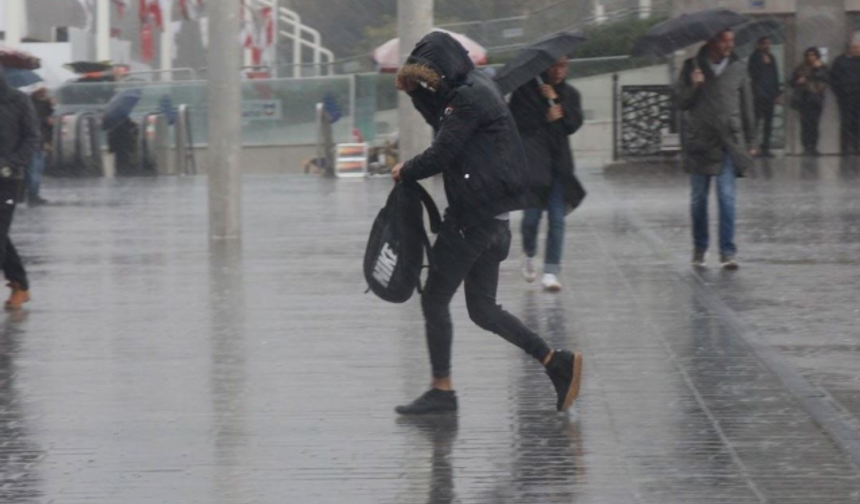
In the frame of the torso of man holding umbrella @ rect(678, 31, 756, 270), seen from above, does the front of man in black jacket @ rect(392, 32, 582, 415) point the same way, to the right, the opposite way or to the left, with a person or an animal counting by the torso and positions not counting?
to the right

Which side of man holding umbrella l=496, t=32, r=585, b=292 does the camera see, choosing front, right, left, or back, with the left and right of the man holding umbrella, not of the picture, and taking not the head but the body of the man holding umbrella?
front

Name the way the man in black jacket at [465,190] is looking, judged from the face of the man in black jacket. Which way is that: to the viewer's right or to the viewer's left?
to the viewer's left

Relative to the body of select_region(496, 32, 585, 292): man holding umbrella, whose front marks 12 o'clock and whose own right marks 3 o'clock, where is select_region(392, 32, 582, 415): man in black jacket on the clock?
The man in black jacket is roughly at 12 o'clock from the man holding umbrella.

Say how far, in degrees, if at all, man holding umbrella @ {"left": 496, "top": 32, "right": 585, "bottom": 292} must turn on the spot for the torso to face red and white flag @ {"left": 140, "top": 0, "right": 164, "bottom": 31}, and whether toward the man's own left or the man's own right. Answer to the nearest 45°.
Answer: approximately 180°

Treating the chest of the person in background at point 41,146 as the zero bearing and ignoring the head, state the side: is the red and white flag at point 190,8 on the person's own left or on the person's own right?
on the person's own left

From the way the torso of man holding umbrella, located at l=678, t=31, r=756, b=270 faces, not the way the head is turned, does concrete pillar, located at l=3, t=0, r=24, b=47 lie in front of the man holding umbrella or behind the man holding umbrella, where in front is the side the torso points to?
behind

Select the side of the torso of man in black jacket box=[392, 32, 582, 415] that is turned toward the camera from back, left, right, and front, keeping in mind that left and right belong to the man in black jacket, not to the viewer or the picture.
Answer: left

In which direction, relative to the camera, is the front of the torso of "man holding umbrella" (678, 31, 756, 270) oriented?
toward the camera

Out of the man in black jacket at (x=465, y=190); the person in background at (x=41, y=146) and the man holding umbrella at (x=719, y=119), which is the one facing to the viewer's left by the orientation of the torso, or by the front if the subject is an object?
the man in black jacket

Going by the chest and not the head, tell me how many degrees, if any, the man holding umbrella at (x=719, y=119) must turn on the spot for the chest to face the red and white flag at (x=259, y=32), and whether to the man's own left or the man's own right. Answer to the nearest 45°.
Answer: approximately 180°
